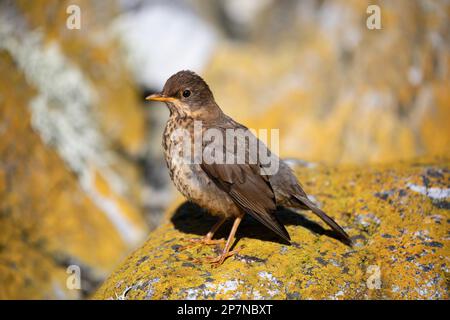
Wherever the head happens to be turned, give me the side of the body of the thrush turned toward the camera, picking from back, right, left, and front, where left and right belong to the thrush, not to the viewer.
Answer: left
